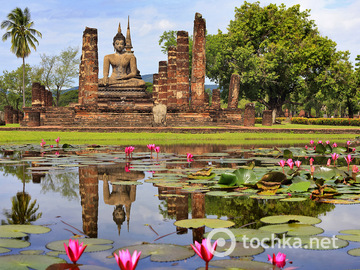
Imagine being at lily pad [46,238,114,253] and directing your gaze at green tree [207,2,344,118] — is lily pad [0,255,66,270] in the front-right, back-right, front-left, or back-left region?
back-left

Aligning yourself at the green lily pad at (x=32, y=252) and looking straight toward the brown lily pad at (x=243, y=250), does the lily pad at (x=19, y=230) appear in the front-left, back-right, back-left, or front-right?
back-left

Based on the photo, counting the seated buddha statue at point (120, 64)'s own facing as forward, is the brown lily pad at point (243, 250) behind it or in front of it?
in front

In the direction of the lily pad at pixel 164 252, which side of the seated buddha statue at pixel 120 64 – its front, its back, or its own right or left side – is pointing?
front

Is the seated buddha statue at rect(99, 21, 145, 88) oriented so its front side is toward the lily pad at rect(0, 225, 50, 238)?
yes

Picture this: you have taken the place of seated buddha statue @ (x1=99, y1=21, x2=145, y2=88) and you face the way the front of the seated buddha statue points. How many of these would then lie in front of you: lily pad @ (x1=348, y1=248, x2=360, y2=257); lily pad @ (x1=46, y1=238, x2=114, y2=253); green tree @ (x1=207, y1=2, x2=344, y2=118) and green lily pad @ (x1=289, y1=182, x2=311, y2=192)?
3

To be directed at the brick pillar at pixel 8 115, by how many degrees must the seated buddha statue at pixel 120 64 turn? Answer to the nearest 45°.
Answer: approximately 90° to its right

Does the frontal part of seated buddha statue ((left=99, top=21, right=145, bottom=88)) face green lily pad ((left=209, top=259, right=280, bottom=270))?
yes

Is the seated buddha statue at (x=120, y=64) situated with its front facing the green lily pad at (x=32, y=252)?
yes

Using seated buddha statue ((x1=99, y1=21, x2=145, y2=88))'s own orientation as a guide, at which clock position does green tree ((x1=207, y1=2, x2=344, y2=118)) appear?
The green tree is roughly at 8 o'clock from the seated buddha statue.

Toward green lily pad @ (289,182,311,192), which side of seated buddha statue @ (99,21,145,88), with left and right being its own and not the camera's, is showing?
front

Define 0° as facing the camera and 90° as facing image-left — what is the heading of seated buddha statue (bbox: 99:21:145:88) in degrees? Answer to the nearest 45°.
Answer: approximately 0°

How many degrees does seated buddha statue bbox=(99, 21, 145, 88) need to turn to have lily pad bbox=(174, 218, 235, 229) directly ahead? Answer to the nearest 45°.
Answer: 0° — it already faces it

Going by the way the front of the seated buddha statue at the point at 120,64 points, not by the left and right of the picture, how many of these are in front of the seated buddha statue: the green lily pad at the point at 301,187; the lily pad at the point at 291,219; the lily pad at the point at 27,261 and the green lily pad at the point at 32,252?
4

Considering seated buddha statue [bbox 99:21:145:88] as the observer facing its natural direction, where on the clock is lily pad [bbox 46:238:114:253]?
The lily pad is roughly at 12 o'clock from the seated buddha statue.

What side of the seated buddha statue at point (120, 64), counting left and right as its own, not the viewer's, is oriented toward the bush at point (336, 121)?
left

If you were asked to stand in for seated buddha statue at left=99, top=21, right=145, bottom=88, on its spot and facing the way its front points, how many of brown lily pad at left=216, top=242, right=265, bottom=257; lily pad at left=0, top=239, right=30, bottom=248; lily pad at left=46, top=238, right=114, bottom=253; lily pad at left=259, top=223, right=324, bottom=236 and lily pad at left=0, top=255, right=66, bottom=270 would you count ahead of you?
5

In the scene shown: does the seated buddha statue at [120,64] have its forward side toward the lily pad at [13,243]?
yes

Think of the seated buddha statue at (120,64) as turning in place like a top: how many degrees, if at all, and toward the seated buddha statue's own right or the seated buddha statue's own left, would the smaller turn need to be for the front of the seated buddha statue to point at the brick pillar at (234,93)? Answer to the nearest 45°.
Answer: approximately 90° to the seated buddha statue's own left
